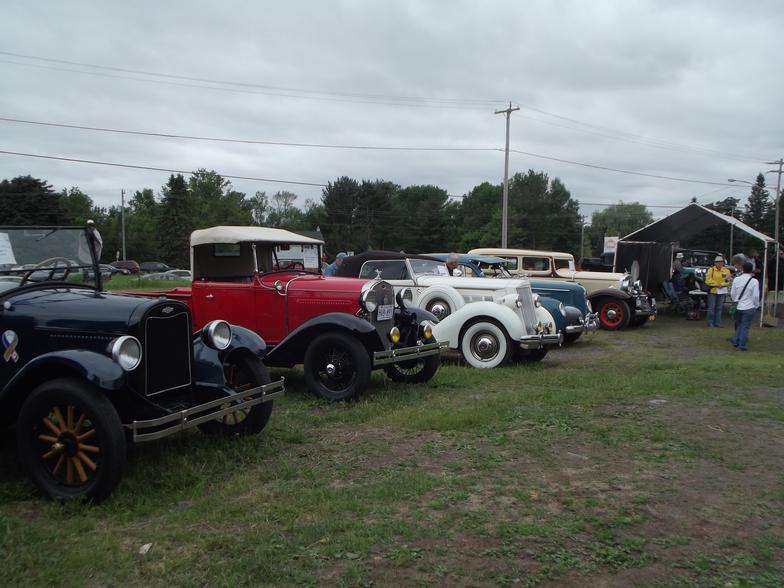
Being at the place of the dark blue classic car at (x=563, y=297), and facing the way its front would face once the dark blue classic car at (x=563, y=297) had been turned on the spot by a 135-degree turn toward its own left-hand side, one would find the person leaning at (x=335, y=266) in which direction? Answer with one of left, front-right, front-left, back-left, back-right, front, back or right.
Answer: left

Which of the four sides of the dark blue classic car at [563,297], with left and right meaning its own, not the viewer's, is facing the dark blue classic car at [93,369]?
right

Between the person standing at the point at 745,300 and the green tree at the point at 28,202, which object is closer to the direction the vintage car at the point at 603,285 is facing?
the person standing

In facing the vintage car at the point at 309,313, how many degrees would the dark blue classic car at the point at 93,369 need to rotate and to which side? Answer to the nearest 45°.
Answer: approximately 90° to its left

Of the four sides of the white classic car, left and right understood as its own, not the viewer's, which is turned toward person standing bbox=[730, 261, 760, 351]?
left

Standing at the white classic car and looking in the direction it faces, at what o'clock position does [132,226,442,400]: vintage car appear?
The vintage car is roughly at 3 o'clock from the white classic car.

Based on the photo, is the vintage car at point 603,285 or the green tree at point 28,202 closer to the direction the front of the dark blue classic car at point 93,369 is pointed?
the vintage car

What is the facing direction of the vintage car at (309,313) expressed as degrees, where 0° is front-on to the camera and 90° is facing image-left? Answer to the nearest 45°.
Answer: approximately 315°

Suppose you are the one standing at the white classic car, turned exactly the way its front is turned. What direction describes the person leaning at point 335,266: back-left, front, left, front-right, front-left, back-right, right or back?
back

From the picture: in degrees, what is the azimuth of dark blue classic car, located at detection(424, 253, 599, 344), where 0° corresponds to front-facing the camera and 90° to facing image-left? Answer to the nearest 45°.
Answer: approximately 315°
